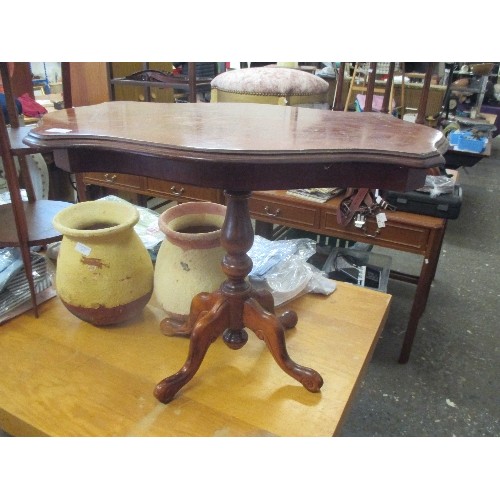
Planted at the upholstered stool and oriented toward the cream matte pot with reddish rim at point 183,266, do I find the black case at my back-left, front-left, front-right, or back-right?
front-left

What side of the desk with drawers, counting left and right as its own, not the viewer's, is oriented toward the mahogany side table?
front

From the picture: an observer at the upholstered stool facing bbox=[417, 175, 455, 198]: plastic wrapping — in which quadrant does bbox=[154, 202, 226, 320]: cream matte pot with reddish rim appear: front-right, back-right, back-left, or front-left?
front-right

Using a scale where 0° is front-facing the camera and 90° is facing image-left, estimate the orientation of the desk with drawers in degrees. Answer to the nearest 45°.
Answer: approximately 45°

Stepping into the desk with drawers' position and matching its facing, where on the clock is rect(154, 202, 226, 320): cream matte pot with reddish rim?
The cream matte pot with reddish rim is roughly at 12 o'clock from the desk with drawers.

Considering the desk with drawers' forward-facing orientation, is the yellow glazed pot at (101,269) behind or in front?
in front
